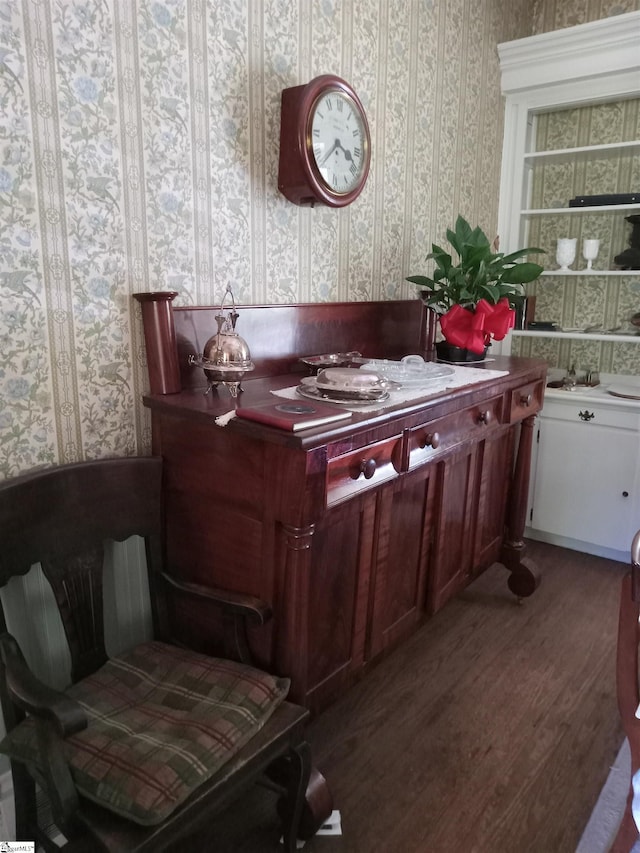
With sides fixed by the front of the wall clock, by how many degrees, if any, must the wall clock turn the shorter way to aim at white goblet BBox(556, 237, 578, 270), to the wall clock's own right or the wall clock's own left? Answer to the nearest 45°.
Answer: approximately 90° to the wall clock's own left

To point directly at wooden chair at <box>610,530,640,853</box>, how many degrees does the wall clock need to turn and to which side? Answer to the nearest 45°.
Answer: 0° — it already faces it

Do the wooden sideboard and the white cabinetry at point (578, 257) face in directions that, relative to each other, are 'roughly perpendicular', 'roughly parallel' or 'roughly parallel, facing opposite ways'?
roughly perpendicular

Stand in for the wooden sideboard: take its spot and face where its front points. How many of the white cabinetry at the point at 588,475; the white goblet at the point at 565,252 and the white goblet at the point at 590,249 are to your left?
3

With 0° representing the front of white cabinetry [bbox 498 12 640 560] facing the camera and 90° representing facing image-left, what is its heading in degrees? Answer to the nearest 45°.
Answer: approximately 45°

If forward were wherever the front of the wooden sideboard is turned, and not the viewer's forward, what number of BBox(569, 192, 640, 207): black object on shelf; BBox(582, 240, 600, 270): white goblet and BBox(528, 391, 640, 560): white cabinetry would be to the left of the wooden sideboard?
3

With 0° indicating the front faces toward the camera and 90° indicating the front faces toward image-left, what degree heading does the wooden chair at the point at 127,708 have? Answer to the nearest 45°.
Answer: approximately 315°

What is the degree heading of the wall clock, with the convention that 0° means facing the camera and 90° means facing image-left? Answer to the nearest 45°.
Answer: approximately 315°
